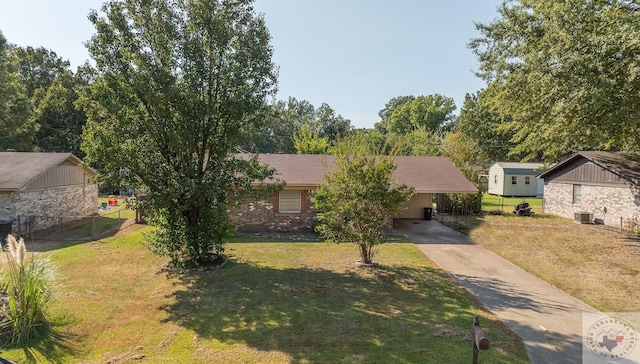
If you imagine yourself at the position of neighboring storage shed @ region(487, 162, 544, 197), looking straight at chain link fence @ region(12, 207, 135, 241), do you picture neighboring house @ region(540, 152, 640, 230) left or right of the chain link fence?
left

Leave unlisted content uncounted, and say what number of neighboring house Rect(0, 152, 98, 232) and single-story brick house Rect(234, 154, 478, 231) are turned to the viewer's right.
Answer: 0

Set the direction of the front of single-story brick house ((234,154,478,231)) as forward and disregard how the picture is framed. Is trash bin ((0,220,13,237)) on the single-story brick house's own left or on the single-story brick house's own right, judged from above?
on the single-story brick house's own right

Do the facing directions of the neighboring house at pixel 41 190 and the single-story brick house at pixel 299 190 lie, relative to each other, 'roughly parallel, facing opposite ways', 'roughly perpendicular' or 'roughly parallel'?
roughly parallel

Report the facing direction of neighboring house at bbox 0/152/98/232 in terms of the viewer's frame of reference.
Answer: facing the viewer and to the left of the viewer

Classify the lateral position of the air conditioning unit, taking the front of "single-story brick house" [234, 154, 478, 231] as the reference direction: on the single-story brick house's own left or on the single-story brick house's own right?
on the single-story brick house's own left

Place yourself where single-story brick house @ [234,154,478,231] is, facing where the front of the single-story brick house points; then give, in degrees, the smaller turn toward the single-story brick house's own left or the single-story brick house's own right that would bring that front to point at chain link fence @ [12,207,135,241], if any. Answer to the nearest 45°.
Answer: approximately 90° to the single-story brick house's own right

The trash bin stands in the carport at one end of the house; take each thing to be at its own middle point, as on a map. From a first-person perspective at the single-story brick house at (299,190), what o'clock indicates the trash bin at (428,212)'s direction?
The trash bin is roughly at 8 o'clock from the single-story brick house.

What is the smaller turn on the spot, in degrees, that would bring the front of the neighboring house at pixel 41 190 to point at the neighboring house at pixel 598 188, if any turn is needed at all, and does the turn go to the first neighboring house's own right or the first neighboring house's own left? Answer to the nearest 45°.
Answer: approximately 90° to the first neighboring house's own left

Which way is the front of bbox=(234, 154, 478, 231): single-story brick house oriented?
toward the camera

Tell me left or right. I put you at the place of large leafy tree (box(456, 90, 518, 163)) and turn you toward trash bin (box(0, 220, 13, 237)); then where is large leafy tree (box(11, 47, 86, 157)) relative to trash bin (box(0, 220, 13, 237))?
right

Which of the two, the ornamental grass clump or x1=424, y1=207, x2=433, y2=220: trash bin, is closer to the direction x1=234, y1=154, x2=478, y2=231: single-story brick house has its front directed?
the ornamental grass clump

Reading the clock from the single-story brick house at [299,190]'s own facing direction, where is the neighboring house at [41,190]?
The neighboring house is roughly at 3 o'clock from the single-story brick house.

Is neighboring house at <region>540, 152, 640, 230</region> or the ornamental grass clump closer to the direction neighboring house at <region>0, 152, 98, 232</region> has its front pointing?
the ornamental grass clump
